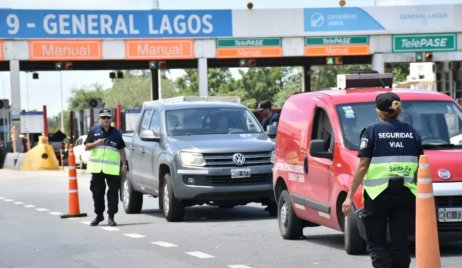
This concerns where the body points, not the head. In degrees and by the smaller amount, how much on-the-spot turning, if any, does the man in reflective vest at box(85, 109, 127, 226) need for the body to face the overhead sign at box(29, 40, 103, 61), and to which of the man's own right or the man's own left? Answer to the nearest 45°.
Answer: approximately 180°

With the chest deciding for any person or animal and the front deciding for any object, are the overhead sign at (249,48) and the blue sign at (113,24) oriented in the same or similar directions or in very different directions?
same or similar directions

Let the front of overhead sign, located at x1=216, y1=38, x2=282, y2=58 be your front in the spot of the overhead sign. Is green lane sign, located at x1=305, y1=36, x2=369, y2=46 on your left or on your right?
on your left

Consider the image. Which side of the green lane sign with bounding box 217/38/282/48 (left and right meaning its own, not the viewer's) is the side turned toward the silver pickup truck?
front

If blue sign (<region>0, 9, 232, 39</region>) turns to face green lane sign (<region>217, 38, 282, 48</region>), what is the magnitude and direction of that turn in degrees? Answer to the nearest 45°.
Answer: approximately 90° to its left

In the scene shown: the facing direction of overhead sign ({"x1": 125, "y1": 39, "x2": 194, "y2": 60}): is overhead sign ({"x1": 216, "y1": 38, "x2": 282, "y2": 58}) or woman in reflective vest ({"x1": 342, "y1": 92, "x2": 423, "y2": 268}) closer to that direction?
the woman in reflective vest

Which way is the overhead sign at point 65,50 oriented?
toward the camera

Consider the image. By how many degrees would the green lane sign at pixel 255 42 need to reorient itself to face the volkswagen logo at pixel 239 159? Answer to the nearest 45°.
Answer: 0° — it already faces it

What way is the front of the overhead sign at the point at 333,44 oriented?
toward the camera

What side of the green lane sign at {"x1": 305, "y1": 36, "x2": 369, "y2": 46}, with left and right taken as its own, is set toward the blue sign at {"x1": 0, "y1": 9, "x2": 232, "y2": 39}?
right

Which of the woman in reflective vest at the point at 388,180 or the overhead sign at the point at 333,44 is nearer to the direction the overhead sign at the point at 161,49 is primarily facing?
the woman in reflective vest

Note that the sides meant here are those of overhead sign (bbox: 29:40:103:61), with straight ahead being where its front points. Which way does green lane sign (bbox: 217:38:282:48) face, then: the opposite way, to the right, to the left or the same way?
the same way

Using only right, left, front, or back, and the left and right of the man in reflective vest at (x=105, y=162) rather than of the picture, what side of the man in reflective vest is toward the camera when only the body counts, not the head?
front

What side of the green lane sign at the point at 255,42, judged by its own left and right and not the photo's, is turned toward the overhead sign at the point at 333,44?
left

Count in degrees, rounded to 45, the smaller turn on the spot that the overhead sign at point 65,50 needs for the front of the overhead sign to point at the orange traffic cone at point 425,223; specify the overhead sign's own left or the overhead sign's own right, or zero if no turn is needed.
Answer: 0° — it already faces it

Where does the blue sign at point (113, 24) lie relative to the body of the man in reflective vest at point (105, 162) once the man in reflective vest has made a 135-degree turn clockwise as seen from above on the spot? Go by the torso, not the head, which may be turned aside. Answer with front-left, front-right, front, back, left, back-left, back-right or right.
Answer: front-right

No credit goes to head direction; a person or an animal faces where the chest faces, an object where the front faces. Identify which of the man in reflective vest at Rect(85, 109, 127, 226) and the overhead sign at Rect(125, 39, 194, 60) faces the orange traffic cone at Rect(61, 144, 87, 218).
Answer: the overhead sign

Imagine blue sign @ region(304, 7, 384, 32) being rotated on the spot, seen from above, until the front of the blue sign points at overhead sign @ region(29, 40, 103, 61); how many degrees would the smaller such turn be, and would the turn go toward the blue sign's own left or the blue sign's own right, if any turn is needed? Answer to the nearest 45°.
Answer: approximately 90° to the blue sign's own right

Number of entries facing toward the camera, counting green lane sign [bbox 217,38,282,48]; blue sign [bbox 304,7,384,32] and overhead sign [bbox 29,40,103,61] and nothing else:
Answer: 3

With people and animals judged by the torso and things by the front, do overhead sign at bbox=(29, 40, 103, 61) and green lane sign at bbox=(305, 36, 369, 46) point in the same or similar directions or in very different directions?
same or similar directions

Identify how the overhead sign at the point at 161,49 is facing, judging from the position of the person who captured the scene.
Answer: facing the viewer
